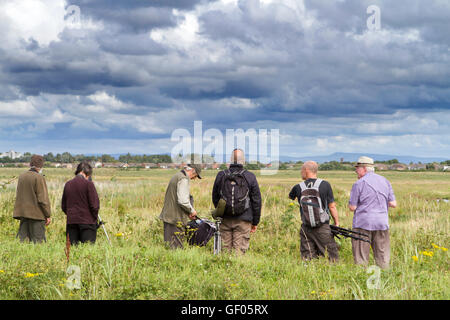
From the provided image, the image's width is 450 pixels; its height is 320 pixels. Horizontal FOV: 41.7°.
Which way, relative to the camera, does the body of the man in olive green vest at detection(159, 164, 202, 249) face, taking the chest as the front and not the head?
to the viewer's right

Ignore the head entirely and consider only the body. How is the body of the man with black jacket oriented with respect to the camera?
away from the camera

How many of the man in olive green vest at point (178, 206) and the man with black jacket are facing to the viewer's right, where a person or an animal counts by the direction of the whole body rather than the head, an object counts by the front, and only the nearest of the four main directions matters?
1

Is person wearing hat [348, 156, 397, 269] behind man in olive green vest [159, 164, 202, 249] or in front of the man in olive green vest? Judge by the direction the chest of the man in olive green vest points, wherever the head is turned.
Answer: in front

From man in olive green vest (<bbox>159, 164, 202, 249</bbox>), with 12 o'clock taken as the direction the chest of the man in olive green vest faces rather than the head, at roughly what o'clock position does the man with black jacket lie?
The man with black jacket is roughly at 1 o'clock from the man in olive green vest.

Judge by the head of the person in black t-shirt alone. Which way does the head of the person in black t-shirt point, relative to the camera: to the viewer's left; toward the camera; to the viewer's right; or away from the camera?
away from the camera

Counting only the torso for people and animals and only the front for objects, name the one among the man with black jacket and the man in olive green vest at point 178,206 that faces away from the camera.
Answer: the man with black jacket

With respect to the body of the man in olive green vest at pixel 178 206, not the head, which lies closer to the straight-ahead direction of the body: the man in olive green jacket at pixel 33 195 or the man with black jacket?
the man with black jacket

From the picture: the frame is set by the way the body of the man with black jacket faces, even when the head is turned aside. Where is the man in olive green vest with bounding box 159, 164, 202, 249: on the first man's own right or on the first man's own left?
on the first man's own left

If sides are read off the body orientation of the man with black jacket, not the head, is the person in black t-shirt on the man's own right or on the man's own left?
on the man's own right

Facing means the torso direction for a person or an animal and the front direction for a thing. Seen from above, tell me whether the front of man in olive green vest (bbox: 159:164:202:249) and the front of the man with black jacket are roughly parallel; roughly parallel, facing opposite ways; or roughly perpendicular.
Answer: roughly perpendicular

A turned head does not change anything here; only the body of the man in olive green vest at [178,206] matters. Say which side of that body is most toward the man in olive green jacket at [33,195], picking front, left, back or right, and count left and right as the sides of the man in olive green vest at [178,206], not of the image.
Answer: back

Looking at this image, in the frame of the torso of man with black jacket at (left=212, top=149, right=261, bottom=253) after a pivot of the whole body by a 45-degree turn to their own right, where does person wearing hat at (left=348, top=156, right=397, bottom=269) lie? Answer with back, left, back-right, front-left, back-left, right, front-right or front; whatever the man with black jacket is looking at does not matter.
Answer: front-right

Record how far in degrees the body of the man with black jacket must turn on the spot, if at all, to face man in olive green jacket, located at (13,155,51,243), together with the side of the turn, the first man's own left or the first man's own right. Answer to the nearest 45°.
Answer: approximately 90° to the first man's own left
